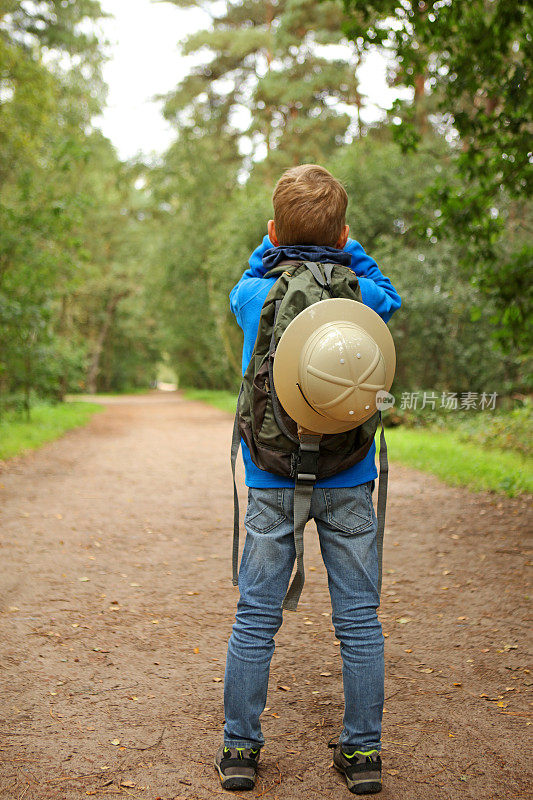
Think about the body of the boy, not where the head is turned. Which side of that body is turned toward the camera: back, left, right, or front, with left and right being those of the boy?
back

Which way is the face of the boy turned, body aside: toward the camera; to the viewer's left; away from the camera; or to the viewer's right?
away from the camera

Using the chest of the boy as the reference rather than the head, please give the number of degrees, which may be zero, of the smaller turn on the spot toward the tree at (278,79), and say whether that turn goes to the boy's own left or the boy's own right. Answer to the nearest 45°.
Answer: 0° — they already face it
